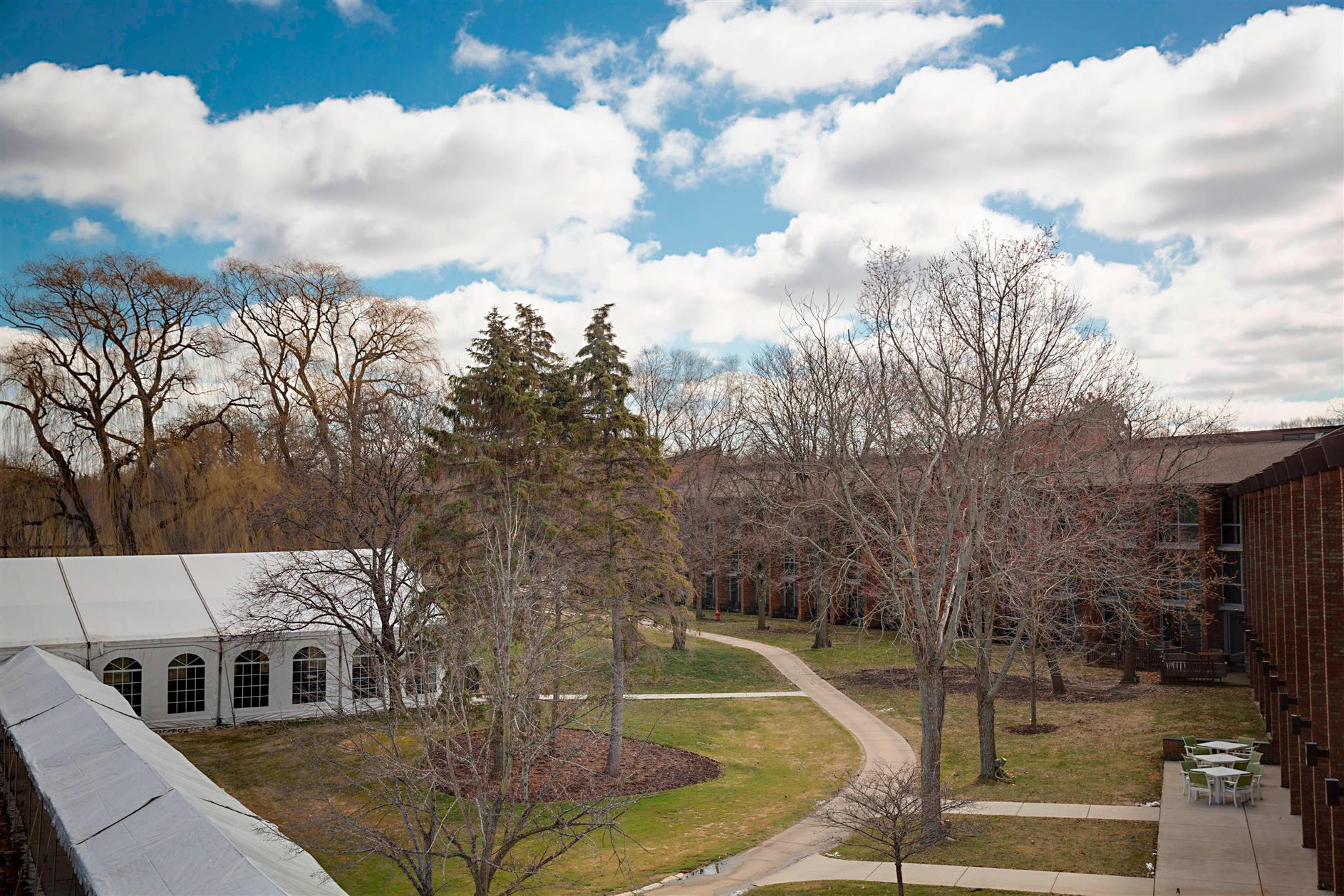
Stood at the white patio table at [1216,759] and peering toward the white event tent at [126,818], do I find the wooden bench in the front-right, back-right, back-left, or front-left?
back-right

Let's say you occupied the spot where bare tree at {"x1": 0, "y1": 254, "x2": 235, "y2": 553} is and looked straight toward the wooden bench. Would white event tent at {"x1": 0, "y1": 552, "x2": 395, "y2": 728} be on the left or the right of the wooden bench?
right

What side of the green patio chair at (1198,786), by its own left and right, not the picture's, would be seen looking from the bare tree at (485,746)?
back

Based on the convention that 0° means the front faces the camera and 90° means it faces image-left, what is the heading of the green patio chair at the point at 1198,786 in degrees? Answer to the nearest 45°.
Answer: approximately 225°

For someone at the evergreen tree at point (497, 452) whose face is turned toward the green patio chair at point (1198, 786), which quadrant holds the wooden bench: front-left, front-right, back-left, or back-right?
front-left

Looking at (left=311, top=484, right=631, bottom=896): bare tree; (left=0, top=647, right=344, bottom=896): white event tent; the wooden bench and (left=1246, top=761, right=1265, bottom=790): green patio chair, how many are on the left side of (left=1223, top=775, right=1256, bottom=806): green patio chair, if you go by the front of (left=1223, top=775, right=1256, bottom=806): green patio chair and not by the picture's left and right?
2

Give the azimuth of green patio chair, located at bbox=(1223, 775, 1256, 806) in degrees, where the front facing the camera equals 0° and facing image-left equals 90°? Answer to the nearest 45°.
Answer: approximately 135°

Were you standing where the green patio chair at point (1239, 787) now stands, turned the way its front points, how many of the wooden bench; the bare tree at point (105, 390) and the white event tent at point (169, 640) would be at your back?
0

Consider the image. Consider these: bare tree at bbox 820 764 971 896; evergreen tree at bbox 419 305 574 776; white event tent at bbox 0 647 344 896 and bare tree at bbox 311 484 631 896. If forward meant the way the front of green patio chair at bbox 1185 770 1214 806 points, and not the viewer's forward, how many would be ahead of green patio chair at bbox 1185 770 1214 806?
0

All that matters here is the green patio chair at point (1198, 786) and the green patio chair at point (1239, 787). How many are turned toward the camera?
0

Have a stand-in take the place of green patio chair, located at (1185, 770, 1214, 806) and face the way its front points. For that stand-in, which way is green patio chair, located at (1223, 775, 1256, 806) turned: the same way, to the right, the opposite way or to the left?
to the left

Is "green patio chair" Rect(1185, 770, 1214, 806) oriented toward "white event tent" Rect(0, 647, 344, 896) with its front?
no
